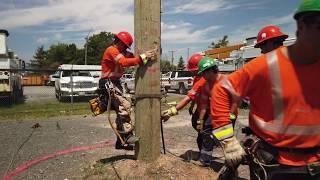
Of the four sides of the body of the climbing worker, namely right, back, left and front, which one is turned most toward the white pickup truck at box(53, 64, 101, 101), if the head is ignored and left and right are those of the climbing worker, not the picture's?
left

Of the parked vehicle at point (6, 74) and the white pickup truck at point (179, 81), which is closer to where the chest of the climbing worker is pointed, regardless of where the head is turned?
the white pickup truck

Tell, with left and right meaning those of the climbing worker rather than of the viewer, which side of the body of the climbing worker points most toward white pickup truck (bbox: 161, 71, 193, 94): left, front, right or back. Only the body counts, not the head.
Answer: left

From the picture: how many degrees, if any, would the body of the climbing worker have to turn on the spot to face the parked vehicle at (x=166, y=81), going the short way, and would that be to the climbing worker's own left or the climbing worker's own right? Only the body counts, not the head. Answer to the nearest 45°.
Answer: approximately 90° to the climbing worker's own left

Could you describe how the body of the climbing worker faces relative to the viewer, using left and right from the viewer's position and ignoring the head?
facing to the right of the viewer

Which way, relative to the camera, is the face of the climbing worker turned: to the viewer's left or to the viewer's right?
to the viewer's right

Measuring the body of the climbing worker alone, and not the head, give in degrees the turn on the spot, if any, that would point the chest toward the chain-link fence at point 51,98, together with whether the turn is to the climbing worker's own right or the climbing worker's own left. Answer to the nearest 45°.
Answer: approximately 90° to the climbing worker's own left
